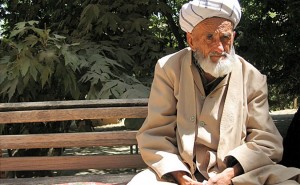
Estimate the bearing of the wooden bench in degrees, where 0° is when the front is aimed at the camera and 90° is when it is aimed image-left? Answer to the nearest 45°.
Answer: approximately 0°

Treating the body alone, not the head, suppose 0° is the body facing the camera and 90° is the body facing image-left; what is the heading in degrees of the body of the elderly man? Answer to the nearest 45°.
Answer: approximately 0°
